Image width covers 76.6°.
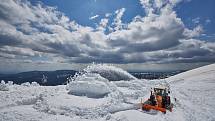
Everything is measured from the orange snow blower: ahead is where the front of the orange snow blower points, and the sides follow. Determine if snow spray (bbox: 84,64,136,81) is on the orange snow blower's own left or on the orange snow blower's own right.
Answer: on the orange snow blower's own right

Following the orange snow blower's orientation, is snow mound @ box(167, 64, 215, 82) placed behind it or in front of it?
behind

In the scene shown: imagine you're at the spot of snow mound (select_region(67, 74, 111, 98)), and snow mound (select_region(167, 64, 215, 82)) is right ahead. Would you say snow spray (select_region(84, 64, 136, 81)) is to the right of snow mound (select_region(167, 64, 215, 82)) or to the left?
left

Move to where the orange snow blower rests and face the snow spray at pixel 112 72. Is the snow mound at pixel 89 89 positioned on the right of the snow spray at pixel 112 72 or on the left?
left

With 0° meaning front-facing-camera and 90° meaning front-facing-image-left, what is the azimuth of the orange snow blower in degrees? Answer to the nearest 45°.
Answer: approximately 45°
